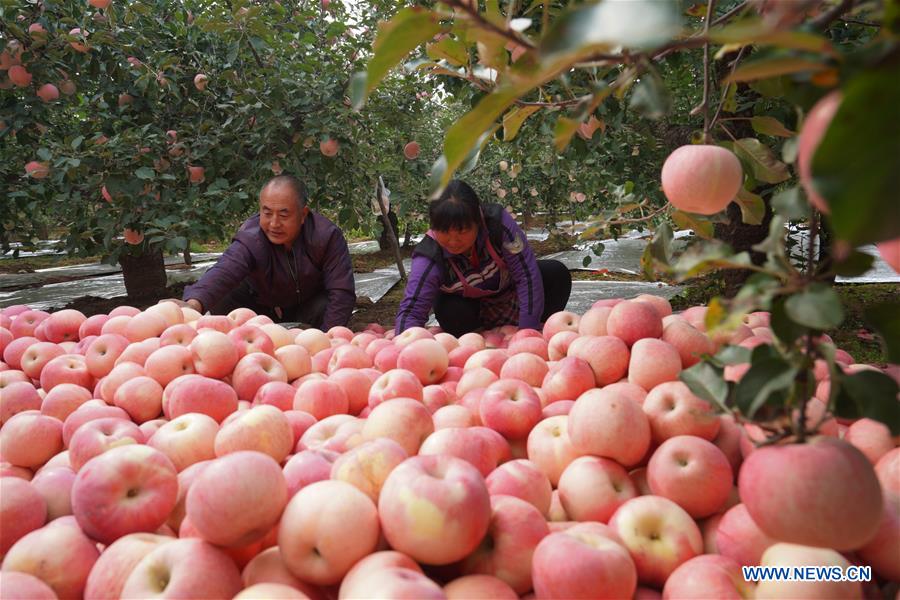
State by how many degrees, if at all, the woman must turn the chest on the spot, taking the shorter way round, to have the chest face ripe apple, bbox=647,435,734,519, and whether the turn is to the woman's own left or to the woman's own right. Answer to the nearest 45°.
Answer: approximately 45° to the woman's own left

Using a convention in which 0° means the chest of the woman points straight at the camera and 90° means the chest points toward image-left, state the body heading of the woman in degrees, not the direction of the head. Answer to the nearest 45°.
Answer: approximately 45°

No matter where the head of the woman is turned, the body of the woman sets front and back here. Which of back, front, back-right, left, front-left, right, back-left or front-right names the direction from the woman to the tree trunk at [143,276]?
right

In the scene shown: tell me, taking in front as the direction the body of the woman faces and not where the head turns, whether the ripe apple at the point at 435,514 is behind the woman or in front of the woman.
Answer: in front

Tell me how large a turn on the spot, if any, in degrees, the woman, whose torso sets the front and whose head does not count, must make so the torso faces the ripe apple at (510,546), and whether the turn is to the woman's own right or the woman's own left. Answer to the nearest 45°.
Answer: approximately 45° to the woman's own left

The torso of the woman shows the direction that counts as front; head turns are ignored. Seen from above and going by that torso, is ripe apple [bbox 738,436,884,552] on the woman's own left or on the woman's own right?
on the woman's own left

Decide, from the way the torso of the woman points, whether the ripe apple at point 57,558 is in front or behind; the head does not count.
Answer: in front
